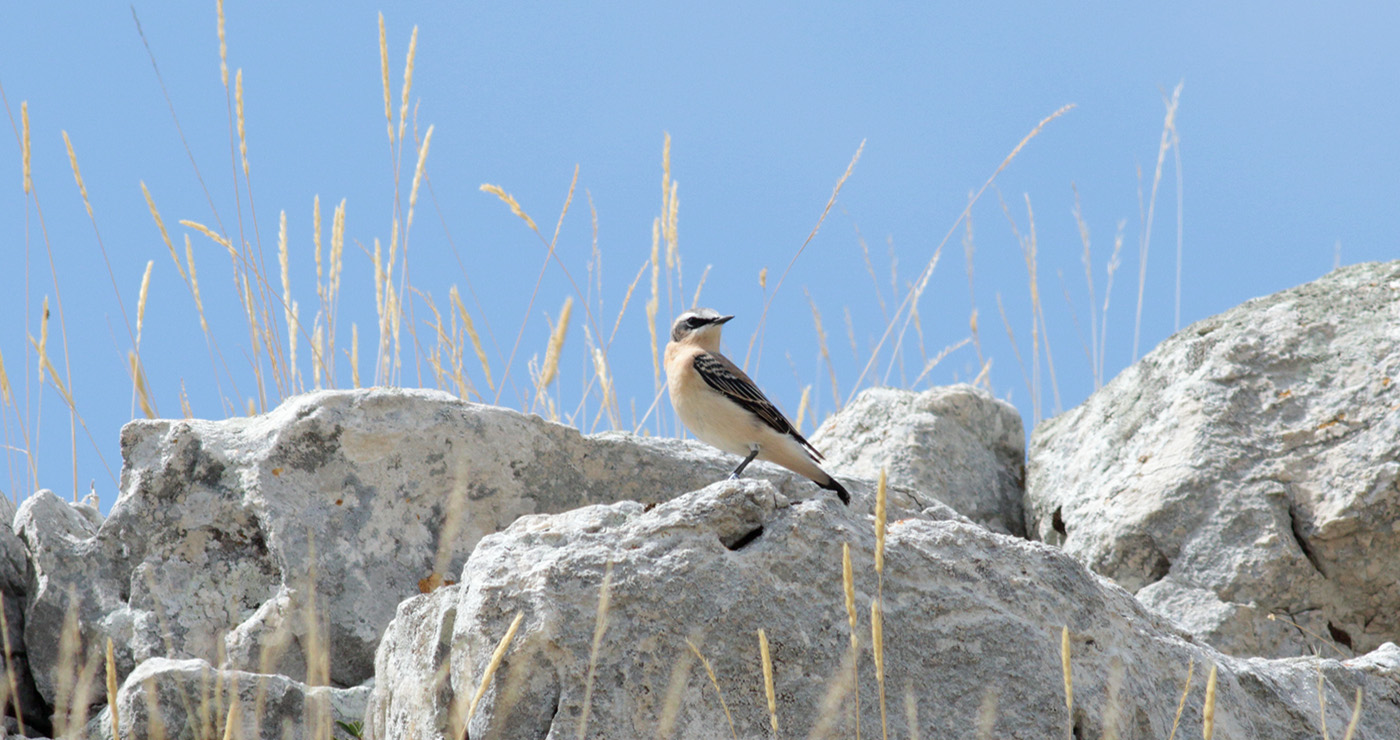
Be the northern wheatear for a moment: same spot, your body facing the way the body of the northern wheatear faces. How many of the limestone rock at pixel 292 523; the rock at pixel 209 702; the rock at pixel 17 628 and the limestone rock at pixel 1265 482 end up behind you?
1

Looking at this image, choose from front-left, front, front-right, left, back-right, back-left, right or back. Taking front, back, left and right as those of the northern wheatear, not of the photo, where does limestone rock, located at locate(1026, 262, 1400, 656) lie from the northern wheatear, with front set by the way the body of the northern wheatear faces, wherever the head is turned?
back

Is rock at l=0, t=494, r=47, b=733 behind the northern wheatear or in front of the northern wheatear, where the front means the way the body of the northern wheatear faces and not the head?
in front

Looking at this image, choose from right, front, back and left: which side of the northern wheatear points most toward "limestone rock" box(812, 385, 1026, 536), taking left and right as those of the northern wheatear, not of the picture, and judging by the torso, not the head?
back

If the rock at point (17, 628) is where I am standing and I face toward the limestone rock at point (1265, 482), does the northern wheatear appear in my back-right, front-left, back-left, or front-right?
front-left

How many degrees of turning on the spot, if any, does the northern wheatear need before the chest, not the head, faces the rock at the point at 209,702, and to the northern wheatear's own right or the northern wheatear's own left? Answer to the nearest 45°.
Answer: approximately 45° to the northern wheatear's own left

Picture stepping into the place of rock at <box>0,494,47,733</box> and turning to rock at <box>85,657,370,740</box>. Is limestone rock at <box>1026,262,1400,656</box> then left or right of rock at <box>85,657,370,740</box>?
left

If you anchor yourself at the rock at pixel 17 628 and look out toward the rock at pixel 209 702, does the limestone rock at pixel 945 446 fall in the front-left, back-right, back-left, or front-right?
front-left

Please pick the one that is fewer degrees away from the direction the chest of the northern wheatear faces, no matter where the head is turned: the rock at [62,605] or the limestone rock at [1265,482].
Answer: the rock

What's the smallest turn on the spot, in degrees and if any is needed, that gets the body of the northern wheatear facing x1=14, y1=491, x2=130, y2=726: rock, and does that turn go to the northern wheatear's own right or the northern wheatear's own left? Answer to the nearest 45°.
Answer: approximately 45° to the northern wheatear's own left

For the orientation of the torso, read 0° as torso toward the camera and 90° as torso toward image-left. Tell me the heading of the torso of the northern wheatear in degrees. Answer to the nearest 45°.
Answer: approximately 90°

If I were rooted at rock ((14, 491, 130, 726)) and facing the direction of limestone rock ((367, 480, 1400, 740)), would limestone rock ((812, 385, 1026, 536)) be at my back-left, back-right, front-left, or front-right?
front-left
